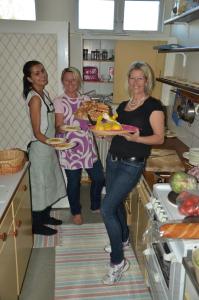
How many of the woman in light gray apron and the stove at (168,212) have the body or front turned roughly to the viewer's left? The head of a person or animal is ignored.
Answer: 1

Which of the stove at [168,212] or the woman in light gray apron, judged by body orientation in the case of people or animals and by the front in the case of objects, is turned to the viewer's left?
the stove

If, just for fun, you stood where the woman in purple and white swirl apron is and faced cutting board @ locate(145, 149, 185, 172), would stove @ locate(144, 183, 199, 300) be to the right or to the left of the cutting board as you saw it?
right

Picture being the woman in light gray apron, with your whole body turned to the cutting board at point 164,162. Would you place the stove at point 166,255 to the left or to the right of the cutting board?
right

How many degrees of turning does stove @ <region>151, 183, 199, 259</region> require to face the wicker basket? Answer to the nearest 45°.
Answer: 0° — it already faces it

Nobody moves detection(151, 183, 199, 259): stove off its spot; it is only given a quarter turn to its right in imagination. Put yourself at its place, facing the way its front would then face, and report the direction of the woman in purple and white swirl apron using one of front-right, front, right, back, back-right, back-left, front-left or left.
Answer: front-left

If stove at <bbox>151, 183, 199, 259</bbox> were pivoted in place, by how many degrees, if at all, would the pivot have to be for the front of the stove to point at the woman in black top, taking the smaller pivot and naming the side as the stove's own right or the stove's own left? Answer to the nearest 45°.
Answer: approximately 45° to the stove's own right

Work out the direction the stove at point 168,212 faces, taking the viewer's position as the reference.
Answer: facing to the left of the viewer

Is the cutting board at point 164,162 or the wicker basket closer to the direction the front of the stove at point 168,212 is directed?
the wicker basket

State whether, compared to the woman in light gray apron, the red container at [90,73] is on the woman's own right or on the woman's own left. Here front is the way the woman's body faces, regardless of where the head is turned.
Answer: on the woman's own left

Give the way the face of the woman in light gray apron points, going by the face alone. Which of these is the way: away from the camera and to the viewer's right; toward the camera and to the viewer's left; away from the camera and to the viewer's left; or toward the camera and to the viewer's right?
toward the camera and to the viewer's right

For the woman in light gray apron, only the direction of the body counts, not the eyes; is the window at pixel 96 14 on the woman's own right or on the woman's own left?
on the woman's own left
